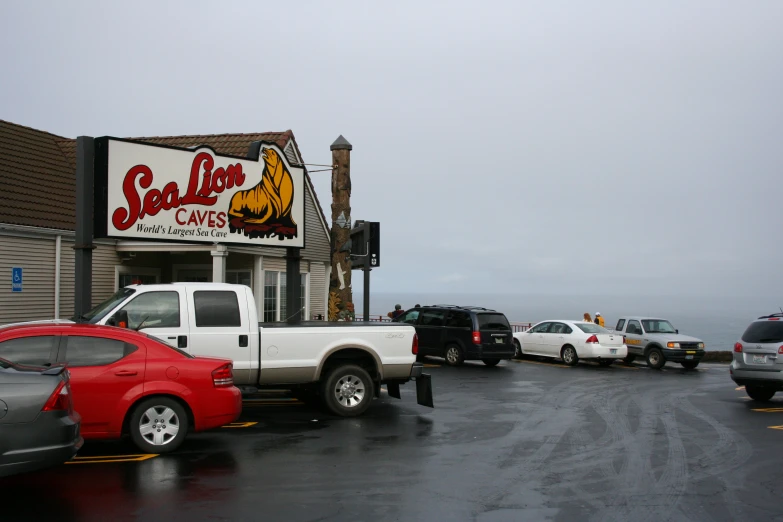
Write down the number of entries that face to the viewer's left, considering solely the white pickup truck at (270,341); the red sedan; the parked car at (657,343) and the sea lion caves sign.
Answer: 2

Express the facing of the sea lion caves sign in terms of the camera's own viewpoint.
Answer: facing the viewer and to the right of the viewer

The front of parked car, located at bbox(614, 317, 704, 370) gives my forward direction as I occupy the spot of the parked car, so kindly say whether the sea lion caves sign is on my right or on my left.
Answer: on my right

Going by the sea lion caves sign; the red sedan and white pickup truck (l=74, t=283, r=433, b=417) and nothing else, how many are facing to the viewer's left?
2

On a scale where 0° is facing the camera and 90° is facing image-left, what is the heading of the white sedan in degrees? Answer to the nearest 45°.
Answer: approximately 135°

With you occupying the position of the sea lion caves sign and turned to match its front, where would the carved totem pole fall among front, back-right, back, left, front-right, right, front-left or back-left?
left

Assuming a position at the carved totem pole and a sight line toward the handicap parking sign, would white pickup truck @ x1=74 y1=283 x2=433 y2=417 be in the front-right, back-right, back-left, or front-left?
front-left

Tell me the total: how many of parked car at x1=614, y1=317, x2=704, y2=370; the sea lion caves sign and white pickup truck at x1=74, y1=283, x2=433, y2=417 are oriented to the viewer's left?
1

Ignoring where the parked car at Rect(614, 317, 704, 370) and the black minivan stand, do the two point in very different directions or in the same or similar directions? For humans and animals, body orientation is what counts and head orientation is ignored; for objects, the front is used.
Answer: very different directions

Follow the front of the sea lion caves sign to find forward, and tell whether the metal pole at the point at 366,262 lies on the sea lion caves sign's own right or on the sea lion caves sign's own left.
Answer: on the sea lion caves sign's own left

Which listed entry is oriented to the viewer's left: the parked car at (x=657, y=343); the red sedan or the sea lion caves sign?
the red sedan

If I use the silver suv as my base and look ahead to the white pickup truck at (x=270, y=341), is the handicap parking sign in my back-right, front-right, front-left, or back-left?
front-right

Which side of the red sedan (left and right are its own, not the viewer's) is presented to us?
left

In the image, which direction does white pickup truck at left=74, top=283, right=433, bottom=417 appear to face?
to the viewer's left

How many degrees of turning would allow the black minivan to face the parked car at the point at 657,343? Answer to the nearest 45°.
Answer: approximately 135° to its right
